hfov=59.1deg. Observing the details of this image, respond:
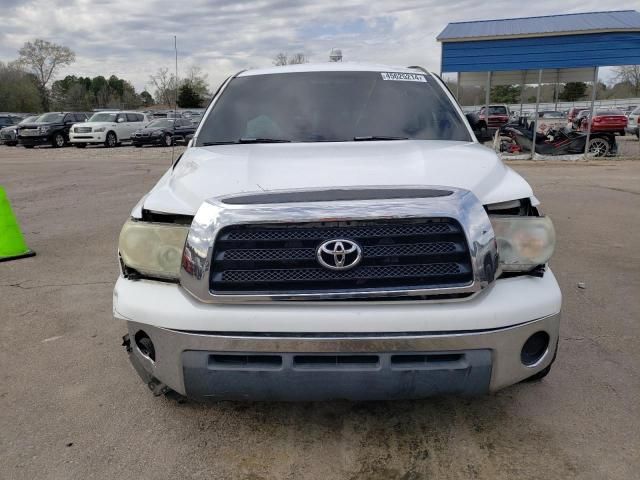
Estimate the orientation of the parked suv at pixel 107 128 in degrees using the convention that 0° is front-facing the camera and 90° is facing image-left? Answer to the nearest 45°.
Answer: approximately 45°

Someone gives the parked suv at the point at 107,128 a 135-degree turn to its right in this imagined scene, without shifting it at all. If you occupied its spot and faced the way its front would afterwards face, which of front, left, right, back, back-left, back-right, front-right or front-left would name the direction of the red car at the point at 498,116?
right

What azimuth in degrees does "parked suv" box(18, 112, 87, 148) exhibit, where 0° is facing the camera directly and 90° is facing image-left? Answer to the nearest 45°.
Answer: approximately 45°

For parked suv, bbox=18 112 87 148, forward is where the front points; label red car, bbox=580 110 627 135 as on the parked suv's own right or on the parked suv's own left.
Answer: on the parked suv's own left

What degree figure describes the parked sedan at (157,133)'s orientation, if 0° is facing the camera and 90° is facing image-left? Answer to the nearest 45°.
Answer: approximately 45°

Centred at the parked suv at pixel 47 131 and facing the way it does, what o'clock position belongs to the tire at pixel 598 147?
The tire is roughly at 9 o'clock from the parked suv.

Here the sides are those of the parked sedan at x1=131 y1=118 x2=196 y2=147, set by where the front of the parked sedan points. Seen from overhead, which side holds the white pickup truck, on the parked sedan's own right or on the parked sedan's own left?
on the parked sedan's own left

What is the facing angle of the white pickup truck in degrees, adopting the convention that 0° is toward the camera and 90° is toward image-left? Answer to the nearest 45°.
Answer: approximately 0°

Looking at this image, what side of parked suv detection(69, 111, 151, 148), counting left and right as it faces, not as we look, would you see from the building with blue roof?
left

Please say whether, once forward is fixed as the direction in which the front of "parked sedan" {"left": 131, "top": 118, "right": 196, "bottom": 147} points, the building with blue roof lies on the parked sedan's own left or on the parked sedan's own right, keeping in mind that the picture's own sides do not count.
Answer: on the parked sedan's own left

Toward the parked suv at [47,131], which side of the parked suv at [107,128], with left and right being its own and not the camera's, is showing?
right

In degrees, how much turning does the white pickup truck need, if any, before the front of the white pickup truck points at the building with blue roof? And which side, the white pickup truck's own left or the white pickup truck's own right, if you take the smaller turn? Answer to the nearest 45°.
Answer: approximately 180°

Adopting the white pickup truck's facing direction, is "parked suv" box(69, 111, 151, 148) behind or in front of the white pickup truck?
behind
